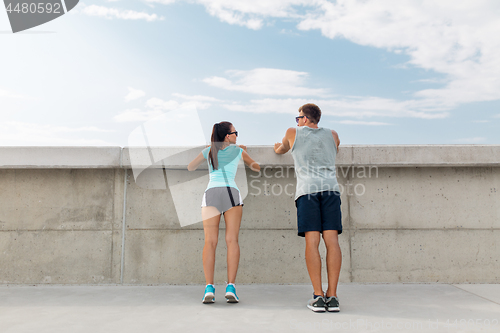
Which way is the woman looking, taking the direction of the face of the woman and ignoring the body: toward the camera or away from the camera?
away from the camera

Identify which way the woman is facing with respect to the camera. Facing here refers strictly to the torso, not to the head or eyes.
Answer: away from the camera

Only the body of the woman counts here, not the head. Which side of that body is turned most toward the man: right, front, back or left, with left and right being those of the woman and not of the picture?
right
